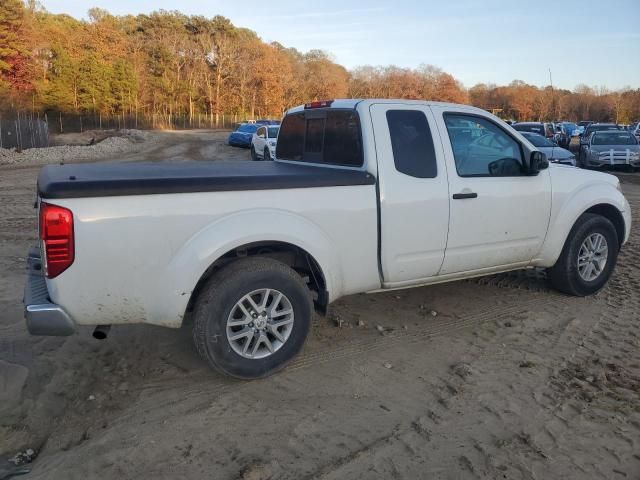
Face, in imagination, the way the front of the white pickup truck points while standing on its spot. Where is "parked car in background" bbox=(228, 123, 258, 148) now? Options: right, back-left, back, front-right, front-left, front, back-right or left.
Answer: front-left

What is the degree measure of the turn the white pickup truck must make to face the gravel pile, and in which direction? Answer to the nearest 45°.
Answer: approximately 90° to its left

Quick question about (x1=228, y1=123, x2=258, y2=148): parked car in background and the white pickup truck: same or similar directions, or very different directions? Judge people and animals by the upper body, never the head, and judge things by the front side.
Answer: very different directions

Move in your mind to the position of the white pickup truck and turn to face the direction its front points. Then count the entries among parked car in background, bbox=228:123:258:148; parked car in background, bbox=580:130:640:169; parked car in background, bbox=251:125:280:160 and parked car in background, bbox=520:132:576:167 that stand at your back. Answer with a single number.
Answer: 0

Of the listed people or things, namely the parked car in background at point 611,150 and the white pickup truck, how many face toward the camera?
1

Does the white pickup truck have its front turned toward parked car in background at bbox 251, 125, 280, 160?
no

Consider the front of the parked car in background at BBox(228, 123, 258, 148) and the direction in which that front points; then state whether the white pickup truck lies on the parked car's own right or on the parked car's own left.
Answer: on the parked car's own left

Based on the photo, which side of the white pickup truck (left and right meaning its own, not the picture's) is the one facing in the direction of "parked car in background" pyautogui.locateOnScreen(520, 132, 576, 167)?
front

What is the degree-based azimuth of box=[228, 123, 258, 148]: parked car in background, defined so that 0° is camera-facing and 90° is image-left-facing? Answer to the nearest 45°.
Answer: approximately 45°

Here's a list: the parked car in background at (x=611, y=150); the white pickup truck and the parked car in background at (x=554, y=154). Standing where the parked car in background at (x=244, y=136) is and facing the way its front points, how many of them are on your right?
0

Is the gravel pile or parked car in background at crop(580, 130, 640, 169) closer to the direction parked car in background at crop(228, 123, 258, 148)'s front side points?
the gravel pile

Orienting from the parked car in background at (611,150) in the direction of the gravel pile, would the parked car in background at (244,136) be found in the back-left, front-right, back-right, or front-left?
front-right

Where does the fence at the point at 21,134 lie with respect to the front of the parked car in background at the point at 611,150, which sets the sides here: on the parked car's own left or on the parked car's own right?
on the parked car's own right

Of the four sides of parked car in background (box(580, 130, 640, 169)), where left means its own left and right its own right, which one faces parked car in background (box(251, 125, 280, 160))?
right

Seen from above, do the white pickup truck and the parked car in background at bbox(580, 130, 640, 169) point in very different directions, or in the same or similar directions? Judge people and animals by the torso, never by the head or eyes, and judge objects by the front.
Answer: very different directions

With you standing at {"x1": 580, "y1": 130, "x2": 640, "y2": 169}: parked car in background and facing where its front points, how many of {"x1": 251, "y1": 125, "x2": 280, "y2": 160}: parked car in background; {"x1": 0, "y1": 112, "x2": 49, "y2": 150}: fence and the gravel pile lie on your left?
0

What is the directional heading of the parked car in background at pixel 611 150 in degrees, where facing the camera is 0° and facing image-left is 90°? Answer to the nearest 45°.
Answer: approximately 0°
